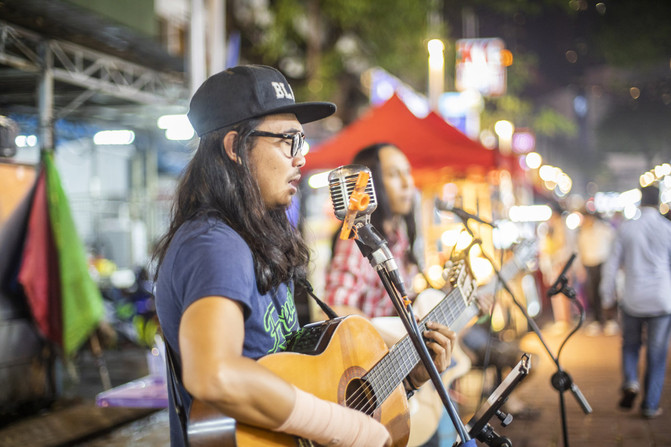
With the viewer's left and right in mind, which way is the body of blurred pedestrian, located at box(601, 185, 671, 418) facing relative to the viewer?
facing away from the viewer

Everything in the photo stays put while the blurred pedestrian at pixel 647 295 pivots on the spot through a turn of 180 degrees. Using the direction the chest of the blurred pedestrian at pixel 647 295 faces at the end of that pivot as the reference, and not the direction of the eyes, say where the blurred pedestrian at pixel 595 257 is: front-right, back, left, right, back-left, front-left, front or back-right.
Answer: back

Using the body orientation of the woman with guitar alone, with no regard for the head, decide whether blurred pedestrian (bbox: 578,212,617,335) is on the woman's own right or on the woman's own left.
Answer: on the woman's own left

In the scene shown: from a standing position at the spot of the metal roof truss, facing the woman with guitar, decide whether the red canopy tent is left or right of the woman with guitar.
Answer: left

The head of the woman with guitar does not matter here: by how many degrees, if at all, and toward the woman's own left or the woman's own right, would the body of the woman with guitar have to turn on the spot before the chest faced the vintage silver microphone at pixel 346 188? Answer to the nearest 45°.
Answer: approximately 45° to the woman's own right

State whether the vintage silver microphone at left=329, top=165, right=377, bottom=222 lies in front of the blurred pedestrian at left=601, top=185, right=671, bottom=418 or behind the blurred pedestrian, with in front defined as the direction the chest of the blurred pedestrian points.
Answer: behind

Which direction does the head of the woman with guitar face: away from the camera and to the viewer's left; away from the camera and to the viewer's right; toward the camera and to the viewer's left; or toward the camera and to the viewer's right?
toward the camera and to the viewer's right

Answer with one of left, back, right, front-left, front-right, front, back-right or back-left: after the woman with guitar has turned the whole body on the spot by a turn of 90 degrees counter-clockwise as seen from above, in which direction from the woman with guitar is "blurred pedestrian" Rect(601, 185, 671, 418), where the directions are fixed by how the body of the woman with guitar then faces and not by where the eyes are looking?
front

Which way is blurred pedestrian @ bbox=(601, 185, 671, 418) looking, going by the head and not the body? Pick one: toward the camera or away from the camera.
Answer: away from the camera

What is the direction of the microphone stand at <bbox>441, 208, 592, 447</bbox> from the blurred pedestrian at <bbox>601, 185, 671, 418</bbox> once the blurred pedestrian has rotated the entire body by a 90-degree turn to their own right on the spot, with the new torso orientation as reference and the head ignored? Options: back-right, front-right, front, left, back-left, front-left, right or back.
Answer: right

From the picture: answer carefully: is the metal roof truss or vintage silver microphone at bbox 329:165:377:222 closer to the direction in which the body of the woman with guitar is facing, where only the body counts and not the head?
the vintage silver microphone
